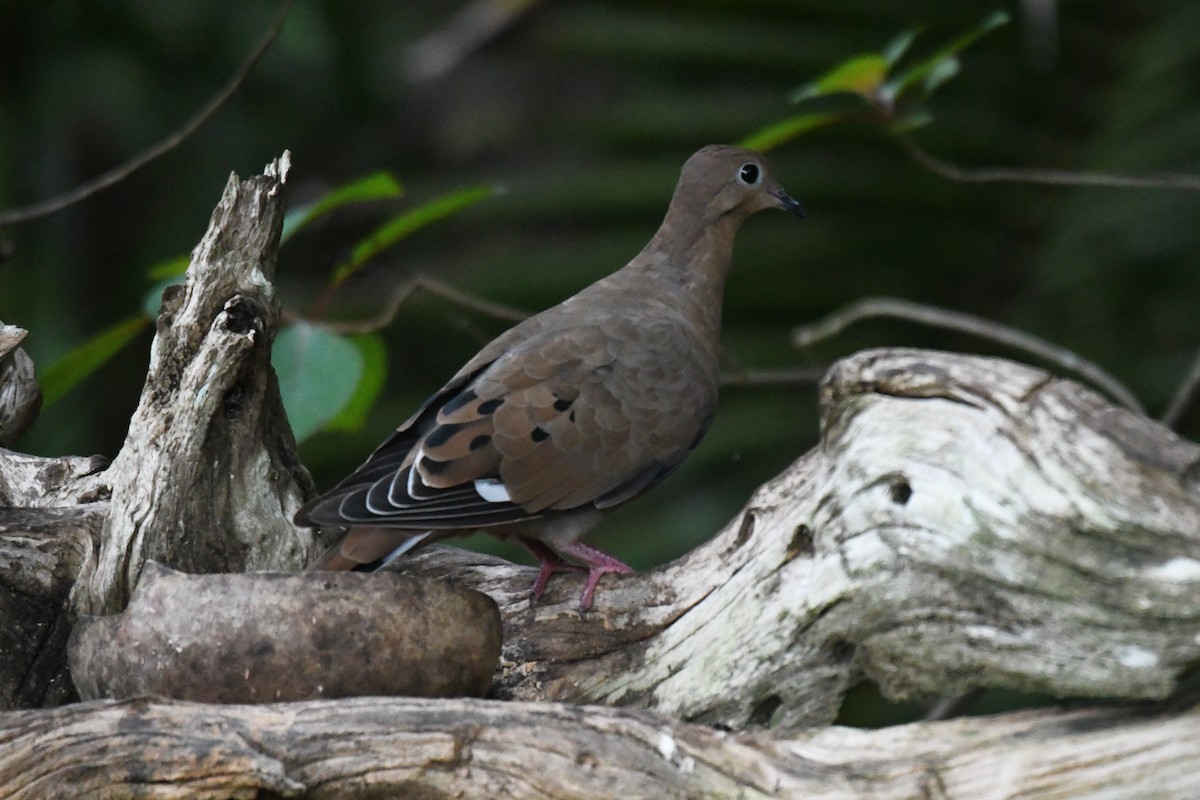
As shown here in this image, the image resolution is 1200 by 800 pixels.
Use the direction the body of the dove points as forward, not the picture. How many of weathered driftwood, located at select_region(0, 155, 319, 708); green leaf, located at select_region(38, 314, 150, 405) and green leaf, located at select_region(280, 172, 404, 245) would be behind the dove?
3

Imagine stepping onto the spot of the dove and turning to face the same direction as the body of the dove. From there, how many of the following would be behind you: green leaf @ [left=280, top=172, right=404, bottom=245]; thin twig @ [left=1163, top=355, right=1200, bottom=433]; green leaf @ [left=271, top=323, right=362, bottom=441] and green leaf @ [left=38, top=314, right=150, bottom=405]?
3

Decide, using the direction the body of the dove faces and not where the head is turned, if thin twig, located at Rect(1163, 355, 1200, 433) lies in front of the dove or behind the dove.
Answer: in front

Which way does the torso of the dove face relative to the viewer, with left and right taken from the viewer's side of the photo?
facing to the right of the viewer

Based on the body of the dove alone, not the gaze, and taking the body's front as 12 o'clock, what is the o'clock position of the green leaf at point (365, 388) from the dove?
The green leaf is roughly at 7 o'clock from the dove.

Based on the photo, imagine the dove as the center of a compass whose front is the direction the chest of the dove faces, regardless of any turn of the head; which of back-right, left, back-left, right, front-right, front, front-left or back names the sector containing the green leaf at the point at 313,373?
back

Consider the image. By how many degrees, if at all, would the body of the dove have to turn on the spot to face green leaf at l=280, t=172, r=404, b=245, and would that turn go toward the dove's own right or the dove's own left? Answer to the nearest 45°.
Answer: approximately 180°

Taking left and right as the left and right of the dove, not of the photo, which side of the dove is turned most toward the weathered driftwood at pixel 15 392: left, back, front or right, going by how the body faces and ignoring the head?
back
